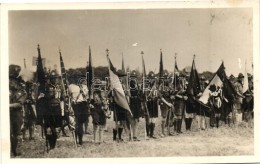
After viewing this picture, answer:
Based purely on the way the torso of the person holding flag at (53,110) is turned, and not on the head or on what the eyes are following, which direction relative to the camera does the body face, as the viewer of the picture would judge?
toward the camera

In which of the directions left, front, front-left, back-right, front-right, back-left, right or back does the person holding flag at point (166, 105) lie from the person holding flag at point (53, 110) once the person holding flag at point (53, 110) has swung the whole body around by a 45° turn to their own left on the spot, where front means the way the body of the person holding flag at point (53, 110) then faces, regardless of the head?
front-left

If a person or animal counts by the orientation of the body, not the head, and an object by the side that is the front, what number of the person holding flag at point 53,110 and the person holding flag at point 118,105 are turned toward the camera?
2

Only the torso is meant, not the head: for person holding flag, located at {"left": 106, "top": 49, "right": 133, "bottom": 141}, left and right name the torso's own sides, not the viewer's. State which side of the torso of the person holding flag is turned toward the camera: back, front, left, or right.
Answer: front

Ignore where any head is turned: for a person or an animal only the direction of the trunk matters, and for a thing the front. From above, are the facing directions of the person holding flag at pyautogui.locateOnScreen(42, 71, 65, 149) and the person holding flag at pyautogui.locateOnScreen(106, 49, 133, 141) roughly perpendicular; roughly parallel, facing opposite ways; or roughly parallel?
roughly parallel

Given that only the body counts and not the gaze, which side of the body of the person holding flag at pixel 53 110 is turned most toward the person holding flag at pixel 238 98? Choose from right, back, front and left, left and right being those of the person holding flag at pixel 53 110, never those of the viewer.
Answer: left
